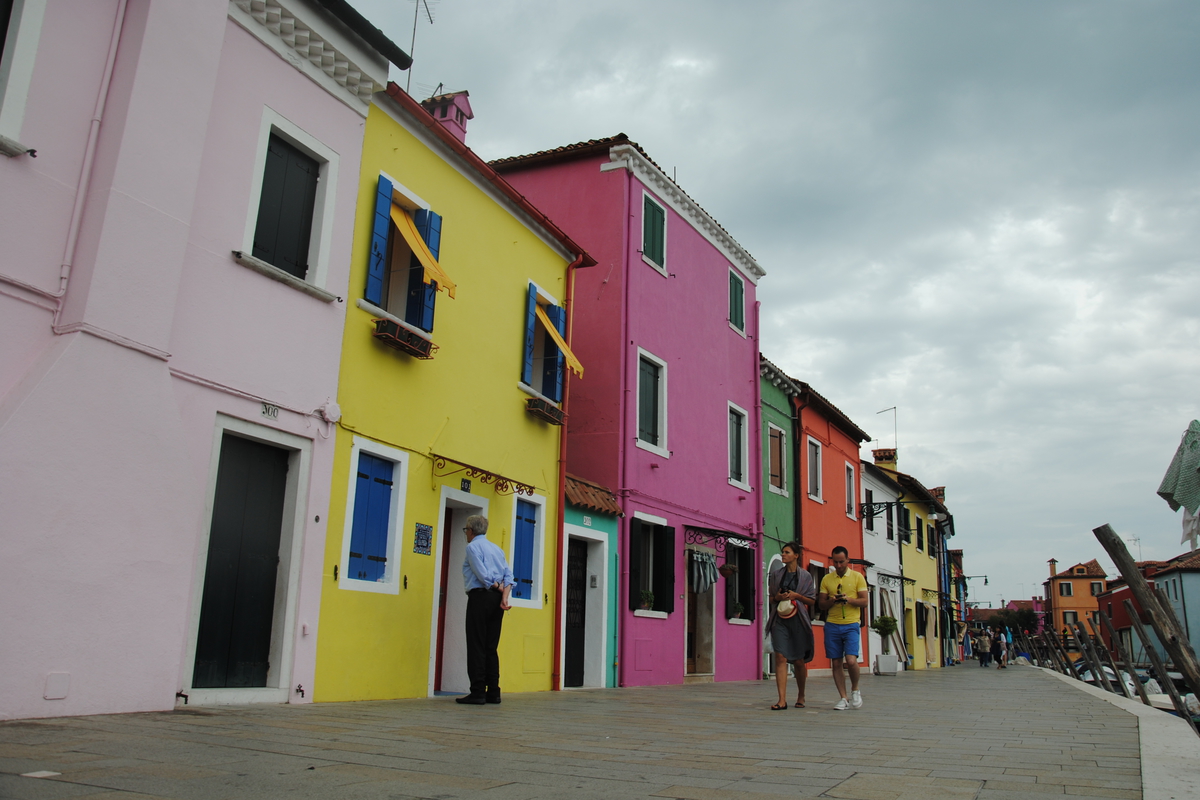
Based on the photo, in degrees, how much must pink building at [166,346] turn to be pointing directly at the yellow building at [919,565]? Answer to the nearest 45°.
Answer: approximately 90° to its left

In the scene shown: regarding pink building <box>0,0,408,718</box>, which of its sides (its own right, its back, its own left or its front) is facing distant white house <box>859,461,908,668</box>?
left

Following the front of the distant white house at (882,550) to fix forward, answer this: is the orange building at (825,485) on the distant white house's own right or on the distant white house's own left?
on the distant white house's own right

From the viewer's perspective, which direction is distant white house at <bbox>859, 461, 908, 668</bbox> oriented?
to the viewer's right

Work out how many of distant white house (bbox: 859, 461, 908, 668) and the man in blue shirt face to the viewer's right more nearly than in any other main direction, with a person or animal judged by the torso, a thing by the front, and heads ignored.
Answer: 1

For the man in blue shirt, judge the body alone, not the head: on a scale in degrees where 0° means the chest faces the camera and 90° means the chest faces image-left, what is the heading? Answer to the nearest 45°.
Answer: approximately 135°

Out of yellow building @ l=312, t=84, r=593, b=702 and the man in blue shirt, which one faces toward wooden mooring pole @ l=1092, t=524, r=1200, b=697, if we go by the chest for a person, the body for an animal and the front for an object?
the yellow building

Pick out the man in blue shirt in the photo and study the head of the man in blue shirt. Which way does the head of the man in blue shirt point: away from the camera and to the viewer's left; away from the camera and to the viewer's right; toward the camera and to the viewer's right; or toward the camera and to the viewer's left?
away from the camera and to the viewer's left

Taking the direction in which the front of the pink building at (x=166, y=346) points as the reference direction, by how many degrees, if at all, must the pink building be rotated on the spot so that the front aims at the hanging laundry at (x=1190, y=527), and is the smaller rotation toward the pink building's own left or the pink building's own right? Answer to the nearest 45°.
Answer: approximately 45° to the pink building's own left

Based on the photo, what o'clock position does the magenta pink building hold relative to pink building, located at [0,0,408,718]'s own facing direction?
The magenta pink building is roughly at 9 o'clock from the pink building.
